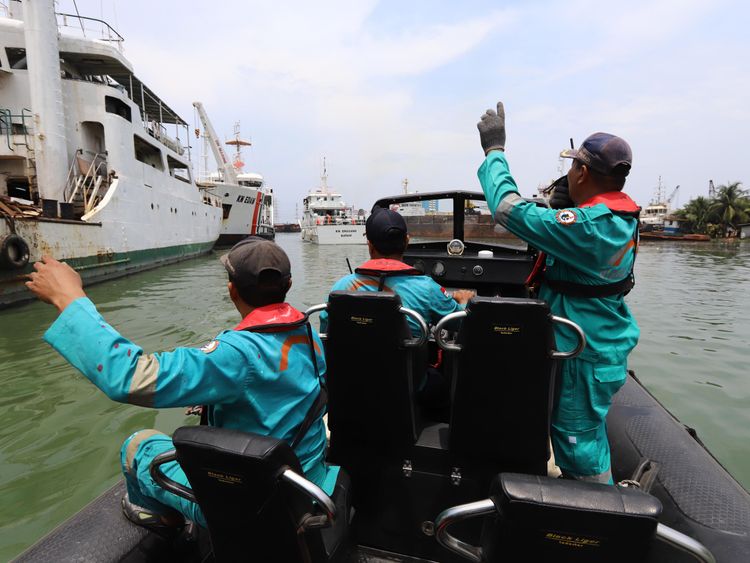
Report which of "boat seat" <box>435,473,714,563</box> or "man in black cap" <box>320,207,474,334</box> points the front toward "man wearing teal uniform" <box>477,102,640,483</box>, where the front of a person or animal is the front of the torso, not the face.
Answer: the boat seat

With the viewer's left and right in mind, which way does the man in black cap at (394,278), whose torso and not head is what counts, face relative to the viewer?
facing away from the viewer

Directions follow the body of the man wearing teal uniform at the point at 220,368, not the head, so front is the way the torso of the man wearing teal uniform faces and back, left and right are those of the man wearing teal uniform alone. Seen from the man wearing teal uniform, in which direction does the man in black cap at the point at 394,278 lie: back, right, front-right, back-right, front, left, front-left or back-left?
right

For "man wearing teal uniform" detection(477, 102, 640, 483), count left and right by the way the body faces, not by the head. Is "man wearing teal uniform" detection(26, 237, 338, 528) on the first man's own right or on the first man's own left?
on the first man's own left

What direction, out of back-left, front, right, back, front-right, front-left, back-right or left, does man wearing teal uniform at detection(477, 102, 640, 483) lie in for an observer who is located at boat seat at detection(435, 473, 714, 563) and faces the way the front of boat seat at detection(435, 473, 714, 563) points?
front

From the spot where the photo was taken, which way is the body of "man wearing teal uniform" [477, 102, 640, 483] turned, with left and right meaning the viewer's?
facing away from the viewer and to the left of the viewer

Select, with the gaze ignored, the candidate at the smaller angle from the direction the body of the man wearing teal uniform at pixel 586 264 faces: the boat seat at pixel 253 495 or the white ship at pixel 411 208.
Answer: the white ship

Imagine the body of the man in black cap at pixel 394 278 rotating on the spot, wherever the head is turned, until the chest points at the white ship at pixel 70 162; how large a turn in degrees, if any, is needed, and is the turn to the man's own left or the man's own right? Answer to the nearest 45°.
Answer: approximately 45° to the man's own left

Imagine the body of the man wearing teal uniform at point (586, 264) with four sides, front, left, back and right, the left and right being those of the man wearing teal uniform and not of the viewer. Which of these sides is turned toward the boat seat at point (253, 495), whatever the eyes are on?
left

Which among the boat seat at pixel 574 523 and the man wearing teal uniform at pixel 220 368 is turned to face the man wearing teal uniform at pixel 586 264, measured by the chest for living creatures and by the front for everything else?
the boat seat

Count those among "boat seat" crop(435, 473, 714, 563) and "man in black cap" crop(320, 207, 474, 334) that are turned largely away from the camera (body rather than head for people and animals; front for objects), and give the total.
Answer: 2

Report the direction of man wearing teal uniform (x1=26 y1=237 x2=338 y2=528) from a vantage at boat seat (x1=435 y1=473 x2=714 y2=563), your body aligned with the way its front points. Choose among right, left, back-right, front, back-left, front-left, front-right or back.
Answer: left

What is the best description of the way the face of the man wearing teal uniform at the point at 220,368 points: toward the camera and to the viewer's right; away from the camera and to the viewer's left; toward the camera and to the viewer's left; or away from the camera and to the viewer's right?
away from the camera and to the viewer's left

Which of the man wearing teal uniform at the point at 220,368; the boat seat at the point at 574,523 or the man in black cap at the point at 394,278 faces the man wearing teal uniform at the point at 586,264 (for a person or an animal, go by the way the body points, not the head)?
the boat seat

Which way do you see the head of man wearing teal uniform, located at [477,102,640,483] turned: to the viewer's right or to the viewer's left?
to the viewer's left

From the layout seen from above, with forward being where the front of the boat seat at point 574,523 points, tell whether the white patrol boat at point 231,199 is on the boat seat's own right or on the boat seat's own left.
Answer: on the boat seat's own left

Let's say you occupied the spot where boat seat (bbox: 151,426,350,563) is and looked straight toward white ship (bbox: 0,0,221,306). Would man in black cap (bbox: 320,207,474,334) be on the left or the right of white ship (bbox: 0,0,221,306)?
right

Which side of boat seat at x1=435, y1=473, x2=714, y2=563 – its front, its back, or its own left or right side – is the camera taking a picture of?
back

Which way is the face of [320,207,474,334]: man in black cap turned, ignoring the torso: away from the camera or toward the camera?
away from the camera

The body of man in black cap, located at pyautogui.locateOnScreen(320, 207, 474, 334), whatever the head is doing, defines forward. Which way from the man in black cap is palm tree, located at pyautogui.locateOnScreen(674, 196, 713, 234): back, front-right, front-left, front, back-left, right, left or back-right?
front-right
